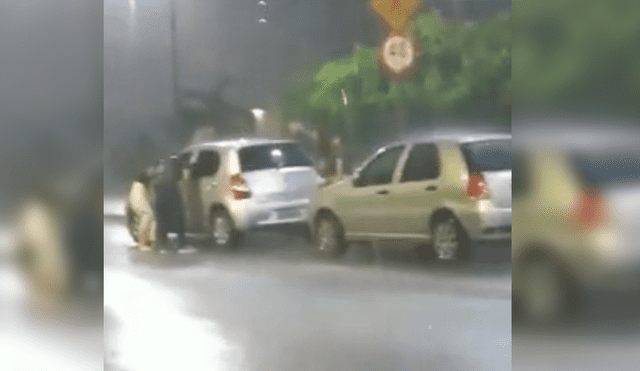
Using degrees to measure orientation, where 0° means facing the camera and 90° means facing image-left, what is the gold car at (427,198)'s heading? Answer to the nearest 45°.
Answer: approximately 135°

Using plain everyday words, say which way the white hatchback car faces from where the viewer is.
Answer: facing away from the viewer and to the left of the viewer

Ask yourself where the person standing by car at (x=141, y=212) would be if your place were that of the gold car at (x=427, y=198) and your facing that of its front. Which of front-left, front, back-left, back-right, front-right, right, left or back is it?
front-left

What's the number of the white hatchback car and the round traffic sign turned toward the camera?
1

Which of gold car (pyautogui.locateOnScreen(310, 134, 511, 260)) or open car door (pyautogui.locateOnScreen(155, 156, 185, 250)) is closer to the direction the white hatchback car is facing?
the open car door

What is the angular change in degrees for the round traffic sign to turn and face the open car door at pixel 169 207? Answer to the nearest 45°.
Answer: approximately 90° to its right
